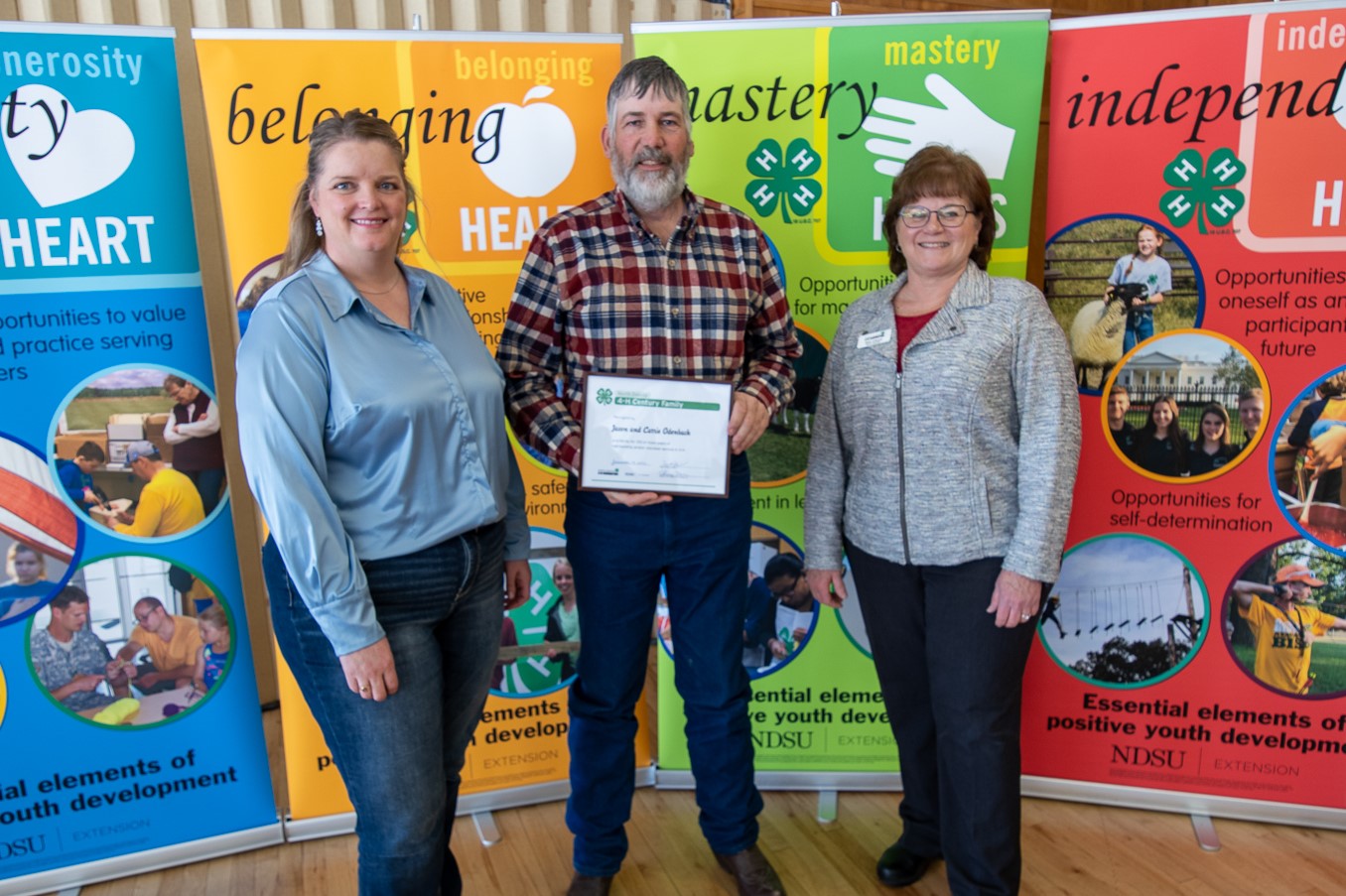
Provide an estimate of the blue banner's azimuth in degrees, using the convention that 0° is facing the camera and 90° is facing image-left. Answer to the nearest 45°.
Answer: approximately 0°

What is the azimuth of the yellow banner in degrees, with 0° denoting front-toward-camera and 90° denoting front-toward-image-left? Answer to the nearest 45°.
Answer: approximately 0°

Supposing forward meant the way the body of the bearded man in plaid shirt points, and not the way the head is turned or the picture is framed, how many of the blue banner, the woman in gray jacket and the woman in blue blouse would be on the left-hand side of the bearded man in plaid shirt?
1

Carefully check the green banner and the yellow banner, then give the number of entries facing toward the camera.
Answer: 2

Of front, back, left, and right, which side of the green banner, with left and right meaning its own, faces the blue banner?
right

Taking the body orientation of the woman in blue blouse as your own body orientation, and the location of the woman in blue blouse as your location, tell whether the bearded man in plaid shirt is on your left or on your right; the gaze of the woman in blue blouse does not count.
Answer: on your left
